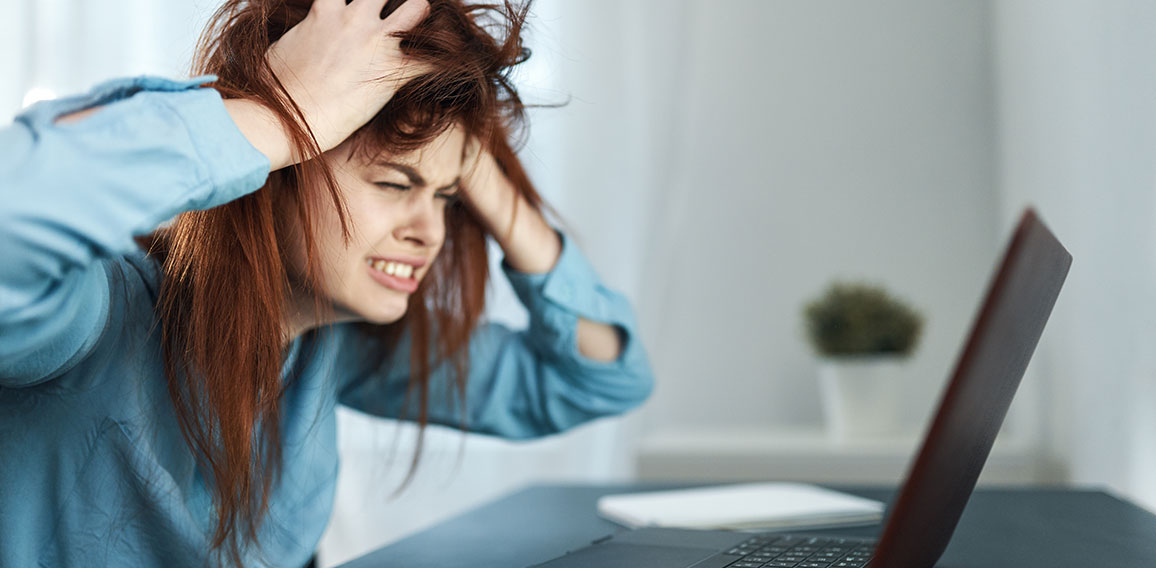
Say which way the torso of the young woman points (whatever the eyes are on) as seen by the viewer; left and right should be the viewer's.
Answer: facing the viewer and to the right of the viewer

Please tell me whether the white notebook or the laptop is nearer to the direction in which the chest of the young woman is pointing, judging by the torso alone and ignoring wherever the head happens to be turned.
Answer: the laptop

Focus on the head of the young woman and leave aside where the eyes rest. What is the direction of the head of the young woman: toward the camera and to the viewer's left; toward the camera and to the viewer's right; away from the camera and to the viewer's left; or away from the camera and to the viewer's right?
toward the camera and to the viewer's right

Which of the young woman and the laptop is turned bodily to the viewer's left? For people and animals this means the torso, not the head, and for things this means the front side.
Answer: the laptop

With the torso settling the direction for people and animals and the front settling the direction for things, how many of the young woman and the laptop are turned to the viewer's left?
1

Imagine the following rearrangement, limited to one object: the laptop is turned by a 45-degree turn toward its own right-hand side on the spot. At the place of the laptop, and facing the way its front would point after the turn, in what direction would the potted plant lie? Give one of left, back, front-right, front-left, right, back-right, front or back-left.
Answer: front-right

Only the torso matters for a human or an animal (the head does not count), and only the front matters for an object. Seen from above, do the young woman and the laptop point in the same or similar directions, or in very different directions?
very different directions

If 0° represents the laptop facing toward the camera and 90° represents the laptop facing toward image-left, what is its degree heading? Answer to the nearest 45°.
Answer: approximately 90°

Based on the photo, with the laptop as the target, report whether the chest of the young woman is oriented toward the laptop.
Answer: yes
